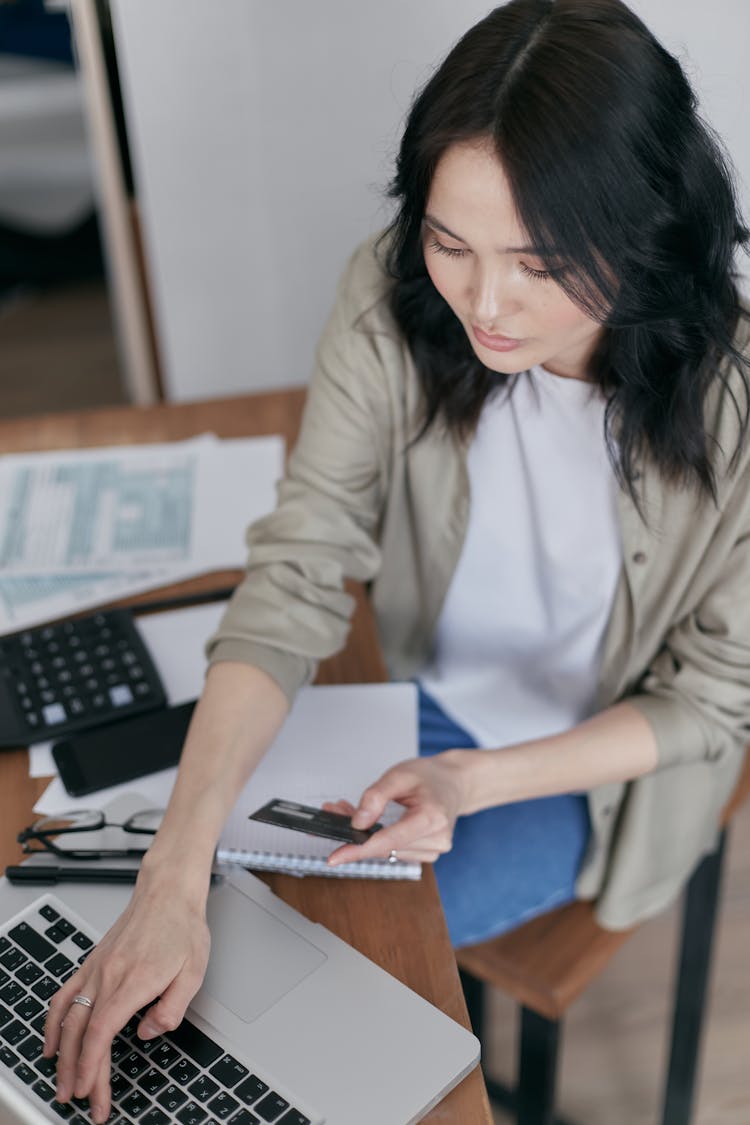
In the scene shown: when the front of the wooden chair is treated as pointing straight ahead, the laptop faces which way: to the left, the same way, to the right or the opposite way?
the opposite way

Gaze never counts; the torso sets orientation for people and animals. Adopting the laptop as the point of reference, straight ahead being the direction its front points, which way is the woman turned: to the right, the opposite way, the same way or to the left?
the opposite way

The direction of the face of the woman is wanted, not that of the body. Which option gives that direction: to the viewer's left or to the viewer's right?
to the viewer's left

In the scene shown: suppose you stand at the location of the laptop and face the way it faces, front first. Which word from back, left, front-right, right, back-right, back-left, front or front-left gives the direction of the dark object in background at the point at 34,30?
front-left

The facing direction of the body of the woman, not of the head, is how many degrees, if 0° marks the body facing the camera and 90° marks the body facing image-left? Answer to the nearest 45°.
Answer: approximately 45°

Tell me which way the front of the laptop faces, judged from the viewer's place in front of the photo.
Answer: facing away from the viewer and to the right of the viewer

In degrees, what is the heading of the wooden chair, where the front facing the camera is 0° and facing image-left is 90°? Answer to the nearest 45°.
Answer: approximately 45°

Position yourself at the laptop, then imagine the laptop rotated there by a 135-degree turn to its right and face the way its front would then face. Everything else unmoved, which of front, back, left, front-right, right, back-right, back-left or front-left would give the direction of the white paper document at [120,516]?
back
